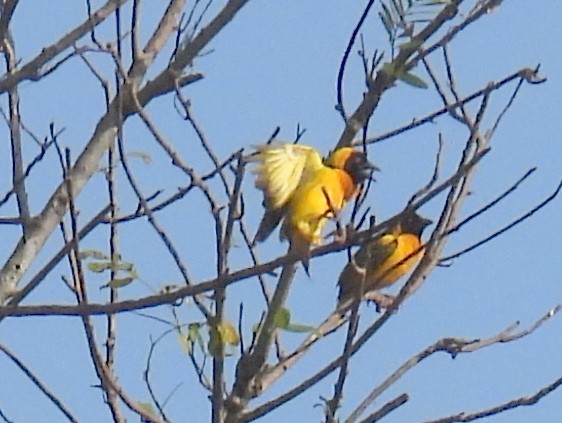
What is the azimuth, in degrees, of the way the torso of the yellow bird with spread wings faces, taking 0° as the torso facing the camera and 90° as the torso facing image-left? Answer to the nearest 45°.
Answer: approximately 270°

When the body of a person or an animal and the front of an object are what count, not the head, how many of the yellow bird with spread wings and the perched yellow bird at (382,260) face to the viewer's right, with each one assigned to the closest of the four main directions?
2

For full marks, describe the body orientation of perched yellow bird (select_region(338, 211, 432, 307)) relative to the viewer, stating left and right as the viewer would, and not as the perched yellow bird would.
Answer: facing to the right of the viewer
